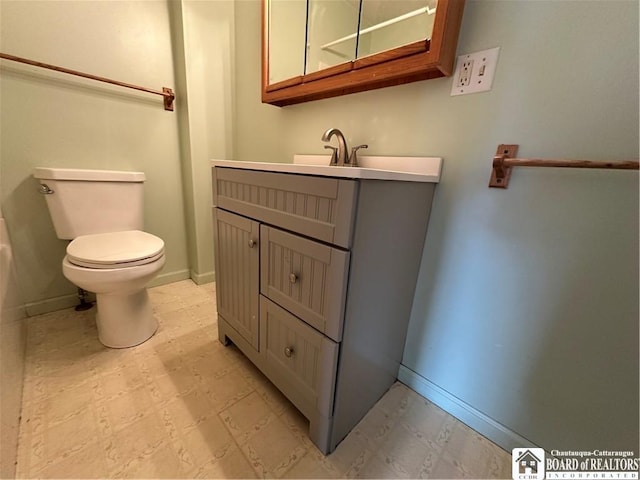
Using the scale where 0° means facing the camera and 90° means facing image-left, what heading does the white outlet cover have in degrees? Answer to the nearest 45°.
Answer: approximately 45°

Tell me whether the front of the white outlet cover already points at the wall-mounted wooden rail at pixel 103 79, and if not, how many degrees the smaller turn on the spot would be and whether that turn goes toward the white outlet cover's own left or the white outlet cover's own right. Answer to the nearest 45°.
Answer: approximately 45° to the white outlet cover's own right

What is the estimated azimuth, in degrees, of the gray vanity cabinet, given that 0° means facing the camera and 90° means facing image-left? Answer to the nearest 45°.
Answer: approximately 45°

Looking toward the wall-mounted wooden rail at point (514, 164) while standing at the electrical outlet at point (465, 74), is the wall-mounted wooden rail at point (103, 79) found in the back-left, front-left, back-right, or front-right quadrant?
back-right
